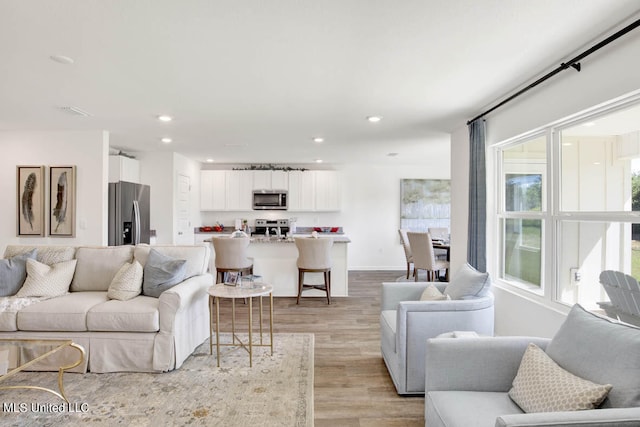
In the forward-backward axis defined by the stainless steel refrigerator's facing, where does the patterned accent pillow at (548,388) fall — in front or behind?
in front

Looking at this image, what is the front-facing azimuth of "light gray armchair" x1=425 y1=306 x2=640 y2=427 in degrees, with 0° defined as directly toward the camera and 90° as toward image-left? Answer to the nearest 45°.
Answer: approximately 45°

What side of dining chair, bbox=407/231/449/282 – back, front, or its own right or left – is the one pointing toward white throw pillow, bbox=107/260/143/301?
back

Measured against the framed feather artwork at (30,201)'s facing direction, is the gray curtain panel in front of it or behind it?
in front

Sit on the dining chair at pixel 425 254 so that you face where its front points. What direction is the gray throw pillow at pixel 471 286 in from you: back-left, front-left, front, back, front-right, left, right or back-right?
back-right

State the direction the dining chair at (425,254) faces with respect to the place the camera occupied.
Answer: facing away from the viewer and to the right of the viewer

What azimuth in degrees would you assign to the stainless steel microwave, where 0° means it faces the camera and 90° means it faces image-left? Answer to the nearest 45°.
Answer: approximately 0°

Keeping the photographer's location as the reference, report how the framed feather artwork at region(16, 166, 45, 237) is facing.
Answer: facing the viewer

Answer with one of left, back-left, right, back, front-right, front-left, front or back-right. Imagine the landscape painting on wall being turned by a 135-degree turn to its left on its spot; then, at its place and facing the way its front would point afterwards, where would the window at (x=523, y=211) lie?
back-right

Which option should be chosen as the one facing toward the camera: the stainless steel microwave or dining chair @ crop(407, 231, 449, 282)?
the stainless steel microwave

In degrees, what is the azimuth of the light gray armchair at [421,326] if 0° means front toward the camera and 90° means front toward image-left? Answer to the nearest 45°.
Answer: approximately 90°

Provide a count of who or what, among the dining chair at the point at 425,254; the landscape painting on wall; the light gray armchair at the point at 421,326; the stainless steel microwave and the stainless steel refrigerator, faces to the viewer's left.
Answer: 1

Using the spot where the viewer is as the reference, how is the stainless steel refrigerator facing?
facing the viewer and to the right of the viewer

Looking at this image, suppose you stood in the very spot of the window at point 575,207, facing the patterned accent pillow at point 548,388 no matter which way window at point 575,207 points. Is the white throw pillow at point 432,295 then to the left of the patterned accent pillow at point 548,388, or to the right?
right

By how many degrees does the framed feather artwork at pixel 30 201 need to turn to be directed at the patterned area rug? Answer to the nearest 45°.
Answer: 0° — it already faces it

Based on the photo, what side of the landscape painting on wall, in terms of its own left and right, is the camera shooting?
front

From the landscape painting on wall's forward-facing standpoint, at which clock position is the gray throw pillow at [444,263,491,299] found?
The gray throw pillow is roughly at 12 o'clock from the landscape painting on wall.

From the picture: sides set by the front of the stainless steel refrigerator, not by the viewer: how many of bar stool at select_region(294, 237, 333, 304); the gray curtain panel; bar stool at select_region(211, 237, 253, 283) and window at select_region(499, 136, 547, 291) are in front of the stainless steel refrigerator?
4
